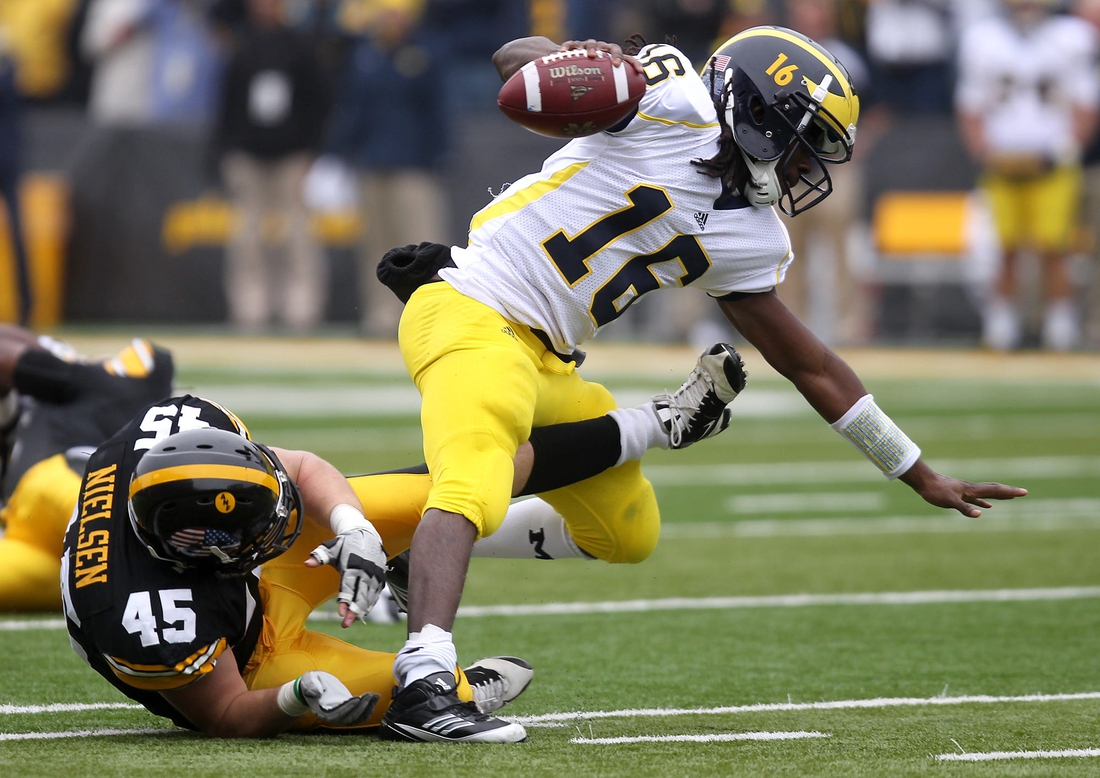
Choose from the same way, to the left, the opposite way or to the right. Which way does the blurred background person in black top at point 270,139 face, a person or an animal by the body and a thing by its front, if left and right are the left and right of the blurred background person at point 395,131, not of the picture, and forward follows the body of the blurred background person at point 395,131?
the same way

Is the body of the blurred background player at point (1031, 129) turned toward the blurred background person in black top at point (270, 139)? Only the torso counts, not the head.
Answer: no

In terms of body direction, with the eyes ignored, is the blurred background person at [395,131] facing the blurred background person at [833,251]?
no

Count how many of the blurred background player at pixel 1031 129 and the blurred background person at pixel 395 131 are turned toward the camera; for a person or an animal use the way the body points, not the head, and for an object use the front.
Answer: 2

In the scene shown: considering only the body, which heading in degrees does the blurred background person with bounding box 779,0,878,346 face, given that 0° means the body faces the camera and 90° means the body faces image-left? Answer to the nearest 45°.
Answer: approximately 0°

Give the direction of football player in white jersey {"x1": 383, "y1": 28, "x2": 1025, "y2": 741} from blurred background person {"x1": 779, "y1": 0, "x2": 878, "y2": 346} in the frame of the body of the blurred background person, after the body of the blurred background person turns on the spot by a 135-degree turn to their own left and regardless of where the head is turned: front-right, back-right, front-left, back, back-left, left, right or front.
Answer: back-right

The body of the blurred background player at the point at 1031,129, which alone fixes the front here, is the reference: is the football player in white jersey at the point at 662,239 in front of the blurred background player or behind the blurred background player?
in front

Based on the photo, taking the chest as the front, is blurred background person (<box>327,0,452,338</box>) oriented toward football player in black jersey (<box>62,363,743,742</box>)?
yes

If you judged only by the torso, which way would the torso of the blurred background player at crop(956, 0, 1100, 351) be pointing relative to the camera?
toward the camera

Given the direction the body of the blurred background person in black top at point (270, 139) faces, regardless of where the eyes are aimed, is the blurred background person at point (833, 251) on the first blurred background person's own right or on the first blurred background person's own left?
on the first blurred background person's own left

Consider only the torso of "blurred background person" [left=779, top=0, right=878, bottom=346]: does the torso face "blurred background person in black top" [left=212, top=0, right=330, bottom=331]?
no

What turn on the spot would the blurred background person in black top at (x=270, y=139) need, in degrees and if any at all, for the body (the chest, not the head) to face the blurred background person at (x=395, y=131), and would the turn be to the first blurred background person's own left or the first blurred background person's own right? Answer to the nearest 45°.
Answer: approximately 45° to the first blurred background person's own left

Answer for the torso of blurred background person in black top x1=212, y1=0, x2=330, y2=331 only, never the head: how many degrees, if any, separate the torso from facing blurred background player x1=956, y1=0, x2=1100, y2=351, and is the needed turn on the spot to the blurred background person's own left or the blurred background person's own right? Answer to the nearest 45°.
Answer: approximately 90° to the blurred background person's own left

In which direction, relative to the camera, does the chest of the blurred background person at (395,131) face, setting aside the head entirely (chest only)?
toward the camera

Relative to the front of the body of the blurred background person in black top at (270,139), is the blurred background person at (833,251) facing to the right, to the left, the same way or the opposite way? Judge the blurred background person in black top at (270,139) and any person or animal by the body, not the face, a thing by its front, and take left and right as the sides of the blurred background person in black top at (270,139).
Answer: the same way

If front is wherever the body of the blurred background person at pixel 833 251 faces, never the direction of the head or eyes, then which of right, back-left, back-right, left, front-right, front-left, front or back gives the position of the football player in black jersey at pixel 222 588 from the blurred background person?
front
